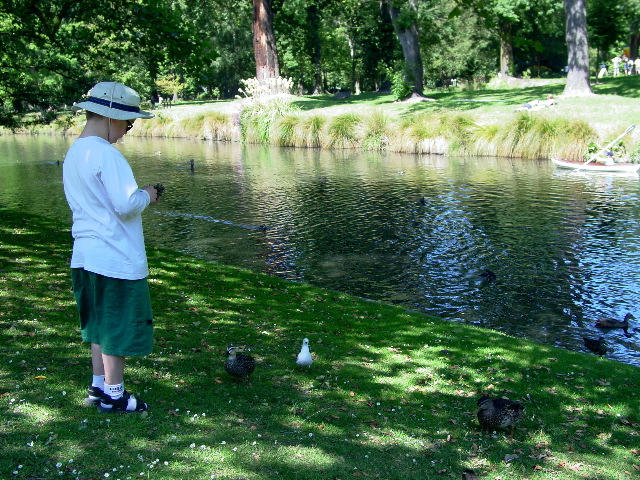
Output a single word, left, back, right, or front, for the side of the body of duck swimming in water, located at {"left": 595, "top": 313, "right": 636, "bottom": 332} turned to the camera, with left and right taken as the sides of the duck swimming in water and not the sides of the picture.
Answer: right

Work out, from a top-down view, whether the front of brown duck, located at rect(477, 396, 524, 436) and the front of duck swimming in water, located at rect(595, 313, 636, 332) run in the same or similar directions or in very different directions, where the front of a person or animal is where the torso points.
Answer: very different directions

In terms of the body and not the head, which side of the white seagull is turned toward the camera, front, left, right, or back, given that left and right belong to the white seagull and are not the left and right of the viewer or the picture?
front

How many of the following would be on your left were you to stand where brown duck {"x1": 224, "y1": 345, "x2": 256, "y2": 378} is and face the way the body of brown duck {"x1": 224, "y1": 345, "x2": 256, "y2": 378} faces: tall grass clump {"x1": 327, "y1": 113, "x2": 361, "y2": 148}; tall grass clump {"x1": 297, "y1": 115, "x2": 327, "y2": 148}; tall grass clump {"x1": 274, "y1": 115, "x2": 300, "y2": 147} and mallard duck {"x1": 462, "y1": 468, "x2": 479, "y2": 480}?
1

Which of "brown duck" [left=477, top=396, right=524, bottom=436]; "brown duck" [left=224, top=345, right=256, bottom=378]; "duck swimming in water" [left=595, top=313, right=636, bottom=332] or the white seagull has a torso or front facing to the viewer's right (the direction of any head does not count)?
the duck swimming in water

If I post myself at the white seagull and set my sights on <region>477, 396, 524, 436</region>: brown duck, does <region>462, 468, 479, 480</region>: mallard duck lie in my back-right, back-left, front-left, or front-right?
front-right

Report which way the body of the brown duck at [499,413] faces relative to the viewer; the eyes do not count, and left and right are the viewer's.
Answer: facing to the left of the viewer

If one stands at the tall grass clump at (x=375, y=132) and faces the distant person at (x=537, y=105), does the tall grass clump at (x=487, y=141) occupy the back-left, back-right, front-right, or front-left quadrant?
front-right

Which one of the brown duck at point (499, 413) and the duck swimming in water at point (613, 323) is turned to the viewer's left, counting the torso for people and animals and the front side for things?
the brown duck

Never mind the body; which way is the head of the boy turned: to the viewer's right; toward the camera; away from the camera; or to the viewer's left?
to the viewer's right

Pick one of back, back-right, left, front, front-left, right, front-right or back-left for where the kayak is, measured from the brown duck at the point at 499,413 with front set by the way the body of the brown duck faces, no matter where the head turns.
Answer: right

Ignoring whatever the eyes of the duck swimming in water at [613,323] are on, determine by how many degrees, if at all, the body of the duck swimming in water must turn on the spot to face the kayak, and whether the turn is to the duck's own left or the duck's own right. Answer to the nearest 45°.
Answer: approximately 90° to the duck's own left

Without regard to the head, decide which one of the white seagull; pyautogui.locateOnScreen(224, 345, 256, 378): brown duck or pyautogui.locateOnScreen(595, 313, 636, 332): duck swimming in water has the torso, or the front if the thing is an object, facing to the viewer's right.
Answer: the duck swimming in water

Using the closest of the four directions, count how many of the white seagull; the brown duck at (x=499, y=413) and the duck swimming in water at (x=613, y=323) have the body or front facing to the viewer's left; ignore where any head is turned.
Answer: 1
